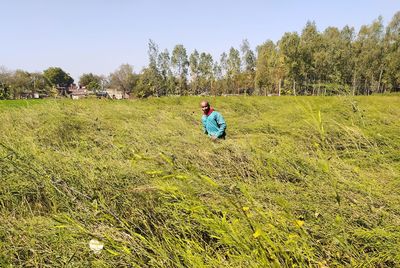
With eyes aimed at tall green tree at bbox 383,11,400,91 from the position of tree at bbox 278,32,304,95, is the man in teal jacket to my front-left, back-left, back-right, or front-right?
back-right

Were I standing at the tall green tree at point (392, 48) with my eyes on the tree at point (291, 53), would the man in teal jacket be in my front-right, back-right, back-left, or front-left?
front-left

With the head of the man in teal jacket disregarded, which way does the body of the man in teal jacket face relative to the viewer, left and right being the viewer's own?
facing the viewer and to the left of the viewer

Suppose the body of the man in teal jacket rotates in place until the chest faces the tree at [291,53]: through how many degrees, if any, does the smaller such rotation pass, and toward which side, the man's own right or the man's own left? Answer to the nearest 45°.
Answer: approximately 135° to the man's own right

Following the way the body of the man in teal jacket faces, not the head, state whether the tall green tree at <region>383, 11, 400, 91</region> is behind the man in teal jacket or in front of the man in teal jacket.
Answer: behind
